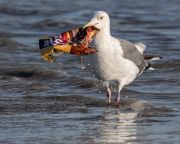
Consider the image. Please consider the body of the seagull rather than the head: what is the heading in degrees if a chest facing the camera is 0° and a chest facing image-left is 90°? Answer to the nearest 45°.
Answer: approximately 45°
